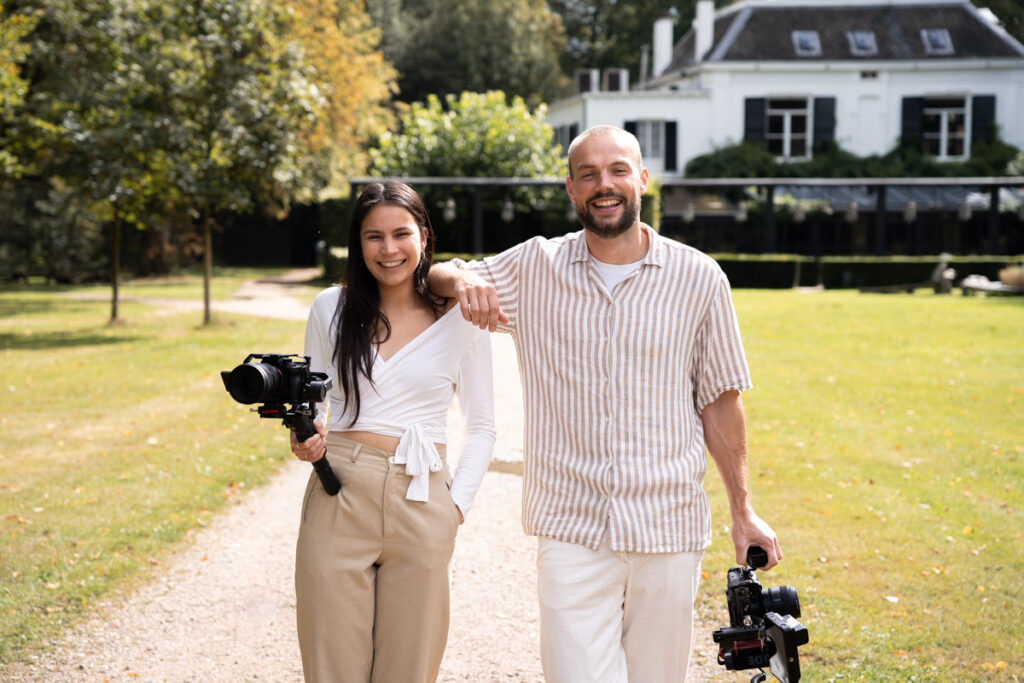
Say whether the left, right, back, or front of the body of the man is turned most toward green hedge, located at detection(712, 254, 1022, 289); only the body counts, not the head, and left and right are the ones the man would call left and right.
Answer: back

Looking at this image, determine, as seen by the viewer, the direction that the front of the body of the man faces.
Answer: toward the camera

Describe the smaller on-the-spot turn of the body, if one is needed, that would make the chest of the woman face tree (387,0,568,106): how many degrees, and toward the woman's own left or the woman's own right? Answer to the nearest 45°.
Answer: approximately 180°

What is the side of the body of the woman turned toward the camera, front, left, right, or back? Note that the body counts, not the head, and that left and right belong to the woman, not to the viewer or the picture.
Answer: front

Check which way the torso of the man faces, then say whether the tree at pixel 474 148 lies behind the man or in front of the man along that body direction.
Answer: behind

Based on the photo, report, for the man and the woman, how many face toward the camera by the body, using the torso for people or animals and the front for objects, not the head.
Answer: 2

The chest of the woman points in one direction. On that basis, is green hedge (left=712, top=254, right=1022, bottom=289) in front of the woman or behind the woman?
behind
